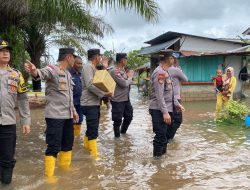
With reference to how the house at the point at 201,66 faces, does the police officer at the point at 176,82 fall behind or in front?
in front

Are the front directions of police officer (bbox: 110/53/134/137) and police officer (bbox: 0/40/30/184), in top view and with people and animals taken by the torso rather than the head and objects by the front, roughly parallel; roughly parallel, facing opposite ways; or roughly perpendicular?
roughly perpendicular

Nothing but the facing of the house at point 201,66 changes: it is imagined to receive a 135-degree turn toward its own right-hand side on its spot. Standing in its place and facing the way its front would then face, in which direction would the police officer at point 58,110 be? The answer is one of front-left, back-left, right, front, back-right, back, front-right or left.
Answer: back-left

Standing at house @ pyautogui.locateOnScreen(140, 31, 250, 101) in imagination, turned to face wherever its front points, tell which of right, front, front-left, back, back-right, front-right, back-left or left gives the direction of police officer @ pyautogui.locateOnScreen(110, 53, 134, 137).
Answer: front

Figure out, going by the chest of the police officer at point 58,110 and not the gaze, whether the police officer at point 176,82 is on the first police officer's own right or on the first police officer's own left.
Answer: on the first police officer's own left

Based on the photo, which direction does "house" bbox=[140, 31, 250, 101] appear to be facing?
toward the camera

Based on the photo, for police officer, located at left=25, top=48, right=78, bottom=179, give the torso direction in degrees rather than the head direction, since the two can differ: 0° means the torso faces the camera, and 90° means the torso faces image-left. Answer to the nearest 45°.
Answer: approximately 315°
